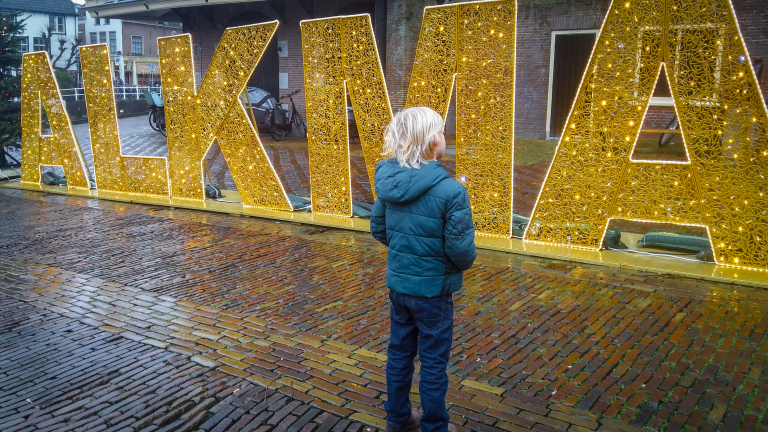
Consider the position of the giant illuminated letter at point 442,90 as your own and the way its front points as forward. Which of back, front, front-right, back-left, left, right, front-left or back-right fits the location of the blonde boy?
front-left

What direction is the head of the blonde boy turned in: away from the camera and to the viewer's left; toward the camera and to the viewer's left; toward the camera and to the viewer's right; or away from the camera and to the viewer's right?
away from the camera and to the viewer's right

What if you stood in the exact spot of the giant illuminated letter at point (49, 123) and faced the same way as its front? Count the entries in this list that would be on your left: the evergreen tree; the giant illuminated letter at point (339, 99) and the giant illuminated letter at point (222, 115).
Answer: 2

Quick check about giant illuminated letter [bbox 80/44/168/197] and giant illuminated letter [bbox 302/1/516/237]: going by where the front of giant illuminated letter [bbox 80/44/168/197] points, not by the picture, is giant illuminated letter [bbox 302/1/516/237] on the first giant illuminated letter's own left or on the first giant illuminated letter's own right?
on the first giant illuminated letter's own left

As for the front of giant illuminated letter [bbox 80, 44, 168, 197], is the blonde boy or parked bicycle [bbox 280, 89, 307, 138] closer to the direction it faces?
the blonde boy

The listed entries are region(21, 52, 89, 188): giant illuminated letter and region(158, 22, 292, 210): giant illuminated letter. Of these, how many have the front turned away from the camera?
0

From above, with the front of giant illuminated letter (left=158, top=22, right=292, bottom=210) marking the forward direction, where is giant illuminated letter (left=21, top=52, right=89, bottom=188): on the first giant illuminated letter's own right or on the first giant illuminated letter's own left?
on the first giant illuminated letter's own right

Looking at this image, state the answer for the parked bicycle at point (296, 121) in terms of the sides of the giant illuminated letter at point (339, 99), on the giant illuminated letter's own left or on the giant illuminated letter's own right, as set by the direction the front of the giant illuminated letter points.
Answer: on the giant illuminated letter's own right

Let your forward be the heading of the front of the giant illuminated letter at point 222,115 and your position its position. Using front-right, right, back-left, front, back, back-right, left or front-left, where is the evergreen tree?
right

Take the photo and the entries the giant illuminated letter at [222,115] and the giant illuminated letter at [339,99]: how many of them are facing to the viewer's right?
0

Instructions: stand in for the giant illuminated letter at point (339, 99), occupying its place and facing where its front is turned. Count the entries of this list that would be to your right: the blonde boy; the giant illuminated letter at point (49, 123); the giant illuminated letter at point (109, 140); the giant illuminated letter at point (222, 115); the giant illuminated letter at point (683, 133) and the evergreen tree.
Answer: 4

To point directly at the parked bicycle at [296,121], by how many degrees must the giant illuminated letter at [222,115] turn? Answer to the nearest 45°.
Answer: approximately 135° to its right
